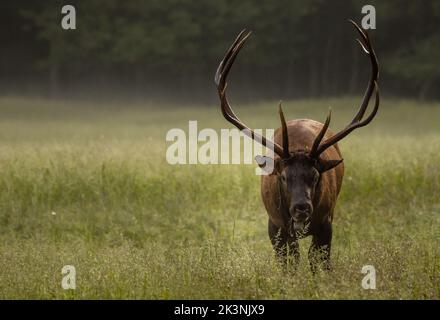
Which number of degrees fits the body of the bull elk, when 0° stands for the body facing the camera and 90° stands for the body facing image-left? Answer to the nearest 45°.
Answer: approximately 0°
